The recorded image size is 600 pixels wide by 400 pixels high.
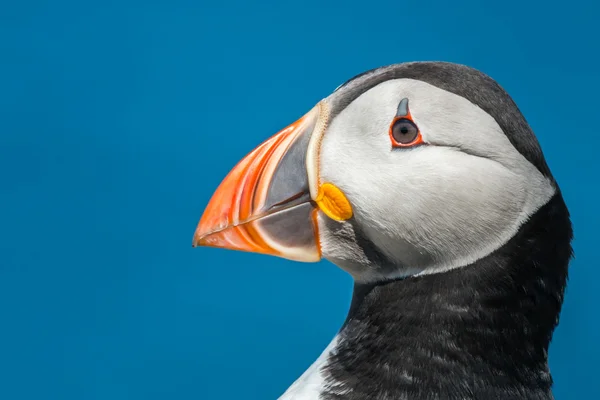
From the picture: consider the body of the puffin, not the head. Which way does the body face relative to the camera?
to the viewer's left
